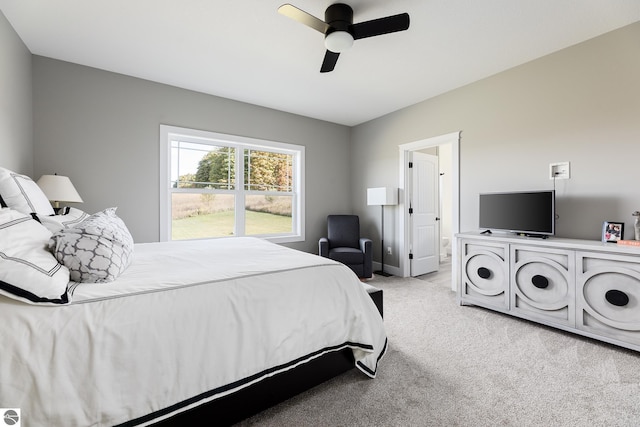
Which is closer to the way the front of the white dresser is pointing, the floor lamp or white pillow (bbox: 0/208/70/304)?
the white pillow

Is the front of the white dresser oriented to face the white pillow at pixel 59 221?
yes

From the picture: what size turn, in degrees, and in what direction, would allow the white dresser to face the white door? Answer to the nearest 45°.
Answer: approximately 90° to its right

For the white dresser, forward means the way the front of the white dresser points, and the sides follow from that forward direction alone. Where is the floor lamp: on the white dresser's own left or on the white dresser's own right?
on the white dresser's own right

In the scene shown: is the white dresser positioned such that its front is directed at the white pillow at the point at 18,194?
yes

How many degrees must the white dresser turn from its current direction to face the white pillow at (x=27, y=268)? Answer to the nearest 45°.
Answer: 0° — it already faces it

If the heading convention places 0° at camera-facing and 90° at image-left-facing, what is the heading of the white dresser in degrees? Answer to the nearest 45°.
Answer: approximately 45°
